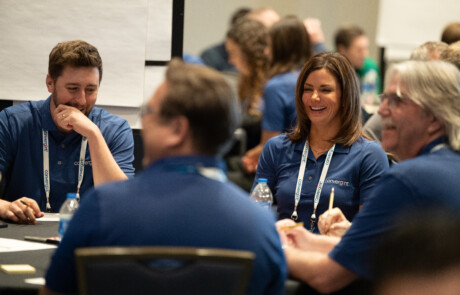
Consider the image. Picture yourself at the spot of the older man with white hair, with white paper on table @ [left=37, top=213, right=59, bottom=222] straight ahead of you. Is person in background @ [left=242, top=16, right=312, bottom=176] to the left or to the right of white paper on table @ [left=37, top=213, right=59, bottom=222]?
right

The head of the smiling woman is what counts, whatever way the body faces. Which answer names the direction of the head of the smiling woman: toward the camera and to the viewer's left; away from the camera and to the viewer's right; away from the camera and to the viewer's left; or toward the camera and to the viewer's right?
toward the camera and to the viewer's left

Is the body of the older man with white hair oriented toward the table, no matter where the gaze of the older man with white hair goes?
yes

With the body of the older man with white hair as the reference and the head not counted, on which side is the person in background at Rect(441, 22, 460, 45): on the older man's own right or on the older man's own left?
on the older man's own right

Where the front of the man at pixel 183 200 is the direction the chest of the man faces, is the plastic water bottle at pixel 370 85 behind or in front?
in front

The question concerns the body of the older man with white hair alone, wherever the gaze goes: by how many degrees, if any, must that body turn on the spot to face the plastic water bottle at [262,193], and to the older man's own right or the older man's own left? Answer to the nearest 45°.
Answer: approximately 45° to the older man's own right

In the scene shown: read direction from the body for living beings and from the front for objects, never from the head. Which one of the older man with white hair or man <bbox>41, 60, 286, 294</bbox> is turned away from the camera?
the man

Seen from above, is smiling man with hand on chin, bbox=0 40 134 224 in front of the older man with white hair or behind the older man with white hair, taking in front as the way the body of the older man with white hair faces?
in front

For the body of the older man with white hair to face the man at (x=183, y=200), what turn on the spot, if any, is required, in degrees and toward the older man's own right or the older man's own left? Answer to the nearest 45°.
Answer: approximately 45° to the older man's own left

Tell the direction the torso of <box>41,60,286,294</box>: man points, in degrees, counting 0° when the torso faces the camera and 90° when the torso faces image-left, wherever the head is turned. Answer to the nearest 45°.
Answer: approximately 180°

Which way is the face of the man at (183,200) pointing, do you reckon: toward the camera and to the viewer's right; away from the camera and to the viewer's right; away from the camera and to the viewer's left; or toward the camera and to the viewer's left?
away from the camera and to the viewer's left

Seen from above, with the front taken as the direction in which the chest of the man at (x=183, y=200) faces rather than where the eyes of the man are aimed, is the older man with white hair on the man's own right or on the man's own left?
on the man's own right

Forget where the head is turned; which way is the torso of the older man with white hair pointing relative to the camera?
to the viewer's left

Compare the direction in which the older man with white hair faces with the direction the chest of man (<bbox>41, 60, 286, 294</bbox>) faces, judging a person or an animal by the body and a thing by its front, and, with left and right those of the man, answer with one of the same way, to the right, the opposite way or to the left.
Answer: to the left
